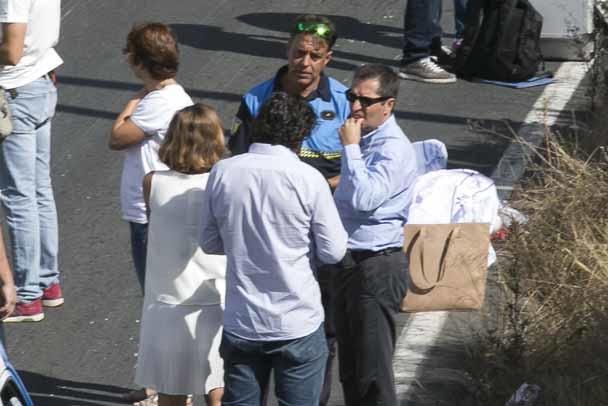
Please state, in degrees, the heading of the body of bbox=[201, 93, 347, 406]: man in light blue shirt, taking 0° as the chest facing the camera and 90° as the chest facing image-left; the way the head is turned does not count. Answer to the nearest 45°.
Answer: approximately 180°

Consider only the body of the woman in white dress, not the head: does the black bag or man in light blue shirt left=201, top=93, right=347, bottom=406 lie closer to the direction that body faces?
the black bag

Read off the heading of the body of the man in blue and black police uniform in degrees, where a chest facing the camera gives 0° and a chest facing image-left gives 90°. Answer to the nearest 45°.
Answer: approximately 0°

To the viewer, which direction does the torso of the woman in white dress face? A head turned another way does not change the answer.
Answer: away from the camera

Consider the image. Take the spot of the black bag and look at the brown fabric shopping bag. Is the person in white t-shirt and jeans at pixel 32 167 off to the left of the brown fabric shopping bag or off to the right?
right

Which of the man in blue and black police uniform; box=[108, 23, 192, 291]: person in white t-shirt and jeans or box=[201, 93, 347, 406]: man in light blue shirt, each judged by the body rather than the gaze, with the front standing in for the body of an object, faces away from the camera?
the man in light blue shirt

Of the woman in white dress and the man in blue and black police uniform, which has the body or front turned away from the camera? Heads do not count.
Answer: the woman in white dress

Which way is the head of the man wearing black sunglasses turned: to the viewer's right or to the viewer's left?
to the viewer's left

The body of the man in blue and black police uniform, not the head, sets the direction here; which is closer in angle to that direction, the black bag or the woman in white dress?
the woman in white dress
